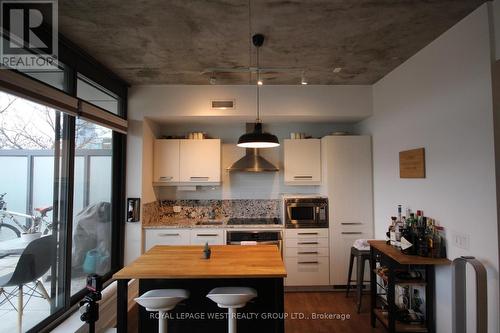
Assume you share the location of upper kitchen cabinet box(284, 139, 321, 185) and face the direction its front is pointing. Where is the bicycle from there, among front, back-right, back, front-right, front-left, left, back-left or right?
front-right

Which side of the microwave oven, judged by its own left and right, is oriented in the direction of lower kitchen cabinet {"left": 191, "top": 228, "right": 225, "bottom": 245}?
right

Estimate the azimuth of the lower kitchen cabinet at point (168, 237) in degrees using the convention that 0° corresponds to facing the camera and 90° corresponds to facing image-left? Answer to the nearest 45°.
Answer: approximately 0°

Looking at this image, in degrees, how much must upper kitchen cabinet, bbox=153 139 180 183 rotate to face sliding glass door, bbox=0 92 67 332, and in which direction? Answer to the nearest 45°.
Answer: approximately 45° to its right

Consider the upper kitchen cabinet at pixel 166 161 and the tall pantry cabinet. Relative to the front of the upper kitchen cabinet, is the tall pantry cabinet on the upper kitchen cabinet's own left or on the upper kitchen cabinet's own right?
on the upper kitchen cabinet's own left

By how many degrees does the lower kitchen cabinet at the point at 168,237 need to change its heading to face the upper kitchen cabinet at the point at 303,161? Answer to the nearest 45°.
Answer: approximately 90° to its left

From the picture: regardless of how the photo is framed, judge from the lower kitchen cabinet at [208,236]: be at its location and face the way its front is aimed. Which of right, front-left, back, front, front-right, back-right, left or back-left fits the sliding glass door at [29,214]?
front-right
